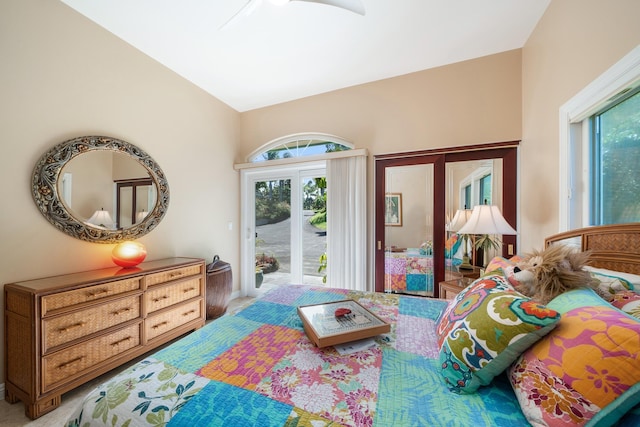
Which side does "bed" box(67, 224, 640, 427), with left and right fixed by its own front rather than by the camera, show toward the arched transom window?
right

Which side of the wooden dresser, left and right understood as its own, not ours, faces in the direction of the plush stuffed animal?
front

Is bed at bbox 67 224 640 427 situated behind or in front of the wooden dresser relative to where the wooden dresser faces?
in front

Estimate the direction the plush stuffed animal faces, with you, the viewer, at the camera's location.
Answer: facing to the left of the viewer

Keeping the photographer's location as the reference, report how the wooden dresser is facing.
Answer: facing the viewer and to the right of the viewer

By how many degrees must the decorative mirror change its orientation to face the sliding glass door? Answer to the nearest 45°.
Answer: approximately 45° to its left

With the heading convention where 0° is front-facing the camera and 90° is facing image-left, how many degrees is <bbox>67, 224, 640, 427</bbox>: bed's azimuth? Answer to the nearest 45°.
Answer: approximately 90°

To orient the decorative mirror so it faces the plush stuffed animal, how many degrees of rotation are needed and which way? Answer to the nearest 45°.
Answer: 0° — it already faces it

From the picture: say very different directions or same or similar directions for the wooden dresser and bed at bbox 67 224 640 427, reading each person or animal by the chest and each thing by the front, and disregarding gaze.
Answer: very different directions

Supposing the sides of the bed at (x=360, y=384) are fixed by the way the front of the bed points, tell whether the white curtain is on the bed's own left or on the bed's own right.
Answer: on the bed's own right

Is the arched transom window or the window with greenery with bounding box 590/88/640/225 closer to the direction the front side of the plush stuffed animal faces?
the arched transom window

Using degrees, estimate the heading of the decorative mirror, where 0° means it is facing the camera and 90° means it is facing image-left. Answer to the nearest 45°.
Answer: approximately 315°
